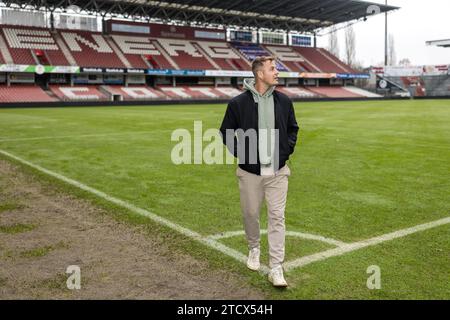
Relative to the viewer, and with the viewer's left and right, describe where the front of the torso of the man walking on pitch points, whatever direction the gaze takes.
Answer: facing the viewer

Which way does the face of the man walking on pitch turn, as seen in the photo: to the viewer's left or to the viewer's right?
to the viewer's right
